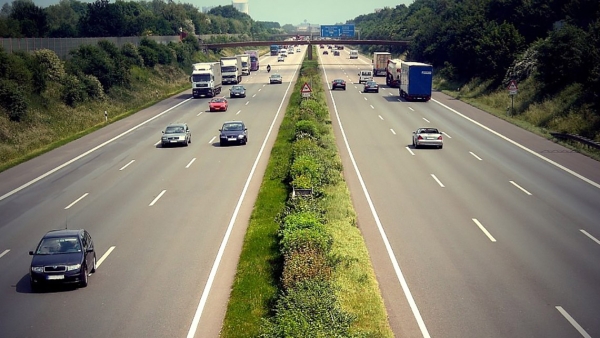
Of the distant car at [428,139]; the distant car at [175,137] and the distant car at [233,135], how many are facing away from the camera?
1

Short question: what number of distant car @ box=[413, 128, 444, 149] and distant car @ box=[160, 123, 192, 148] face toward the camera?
1

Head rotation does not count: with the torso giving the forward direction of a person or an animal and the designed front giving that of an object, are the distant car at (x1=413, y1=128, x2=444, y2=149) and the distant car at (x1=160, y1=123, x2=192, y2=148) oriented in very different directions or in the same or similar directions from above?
very different directions

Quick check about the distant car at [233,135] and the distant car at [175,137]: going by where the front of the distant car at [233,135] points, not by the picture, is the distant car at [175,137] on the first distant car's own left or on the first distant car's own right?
on the first distant car's own right

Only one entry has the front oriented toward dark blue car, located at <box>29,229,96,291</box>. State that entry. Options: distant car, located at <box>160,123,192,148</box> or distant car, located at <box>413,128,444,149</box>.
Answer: distant car, located at <box>160,123,192,148</box>

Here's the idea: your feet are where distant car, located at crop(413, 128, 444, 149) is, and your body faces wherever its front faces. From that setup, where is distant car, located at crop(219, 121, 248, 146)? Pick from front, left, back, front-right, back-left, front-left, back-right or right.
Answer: left

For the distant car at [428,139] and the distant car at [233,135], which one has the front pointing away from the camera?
the distant car at [428,139]

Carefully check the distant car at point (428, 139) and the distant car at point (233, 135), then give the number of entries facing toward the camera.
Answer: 1

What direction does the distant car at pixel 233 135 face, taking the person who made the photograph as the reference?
facing the viewer

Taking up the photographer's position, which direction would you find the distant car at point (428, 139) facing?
facing away from the viewer

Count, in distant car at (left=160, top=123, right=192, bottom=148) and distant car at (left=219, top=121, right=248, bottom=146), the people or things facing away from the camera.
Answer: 0

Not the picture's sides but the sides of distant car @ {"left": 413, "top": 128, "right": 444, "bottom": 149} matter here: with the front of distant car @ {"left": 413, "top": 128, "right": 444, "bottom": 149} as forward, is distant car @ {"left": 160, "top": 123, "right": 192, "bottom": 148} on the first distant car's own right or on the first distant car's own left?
on the first distant car's own left

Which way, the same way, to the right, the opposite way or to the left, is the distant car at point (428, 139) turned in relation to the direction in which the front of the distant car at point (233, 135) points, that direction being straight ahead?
the opposite way

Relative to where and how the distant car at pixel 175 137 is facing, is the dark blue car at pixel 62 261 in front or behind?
in front

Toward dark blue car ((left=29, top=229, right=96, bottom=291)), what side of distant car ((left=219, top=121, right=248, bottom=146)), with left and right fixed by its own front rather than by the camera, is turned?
front

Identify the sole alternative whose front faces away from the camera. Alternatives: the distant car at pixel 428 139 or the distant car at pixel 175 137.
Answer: the distant car at pixel 428 139

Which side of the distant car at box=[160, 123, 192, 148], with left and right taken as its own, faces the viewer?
front
